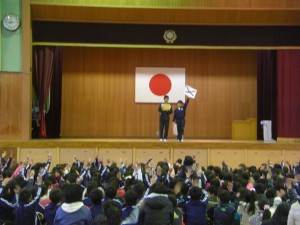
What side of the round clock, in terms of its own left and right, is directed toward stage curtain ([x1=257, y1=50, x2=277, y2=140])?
left

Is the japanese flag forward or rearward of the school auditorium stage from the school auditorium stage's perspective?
rearward

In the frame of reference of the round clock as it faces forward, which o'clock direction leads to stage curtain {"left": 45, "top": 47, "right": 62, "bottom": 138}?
The stage curtain is roughly at 7 o'clock from the round clock.

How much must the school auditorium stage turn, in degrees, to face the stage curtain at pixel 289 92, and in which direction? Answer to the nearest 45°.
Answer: approximately 90° to its left

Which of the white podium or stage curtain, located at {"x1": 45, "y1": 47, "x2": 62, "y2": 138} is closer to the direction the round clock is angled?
the white podium

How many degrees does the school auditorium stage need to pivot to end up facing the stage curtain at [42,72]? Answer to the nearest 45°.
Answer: approximately 90° to its right

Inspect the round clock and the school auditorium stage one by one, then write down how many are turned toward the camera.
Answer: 2

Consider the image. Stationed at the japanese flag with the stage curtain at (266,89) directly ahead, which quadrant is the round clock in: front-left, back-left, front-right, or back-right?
back-right

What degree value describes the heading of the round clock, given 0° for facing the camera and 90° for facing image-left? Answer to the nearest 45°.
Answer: approximately 0°
